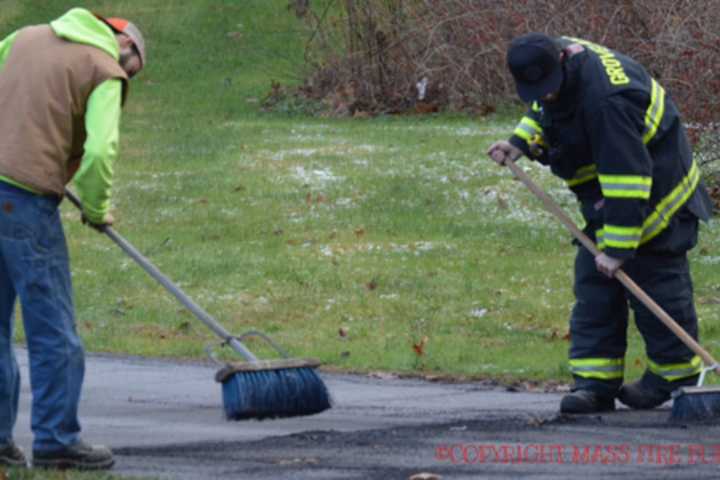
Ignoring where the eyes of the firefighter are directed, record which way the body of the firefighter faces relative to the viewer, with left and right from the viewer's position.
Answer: facing the viewer and to the left of the viewer

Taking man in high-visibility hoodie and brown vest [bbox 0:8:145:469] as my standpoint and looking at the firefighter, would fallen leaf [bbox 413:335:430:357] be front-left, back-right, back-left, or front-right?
front-left

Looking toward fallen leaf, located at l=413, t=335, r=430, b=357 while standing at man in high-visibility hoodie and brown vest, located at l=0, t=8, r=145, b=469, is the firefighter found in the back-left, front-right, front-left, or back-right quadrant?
front-right

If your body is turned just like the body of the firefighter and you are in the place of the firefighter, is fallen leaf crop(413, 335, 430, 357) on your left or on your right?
on your right

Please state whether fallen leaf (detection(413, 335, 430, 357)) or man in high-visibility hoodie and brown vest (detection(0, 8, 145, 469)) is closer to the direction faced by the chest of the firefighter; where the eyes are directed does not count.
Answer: the man in high-visibility hoodie and brown vest

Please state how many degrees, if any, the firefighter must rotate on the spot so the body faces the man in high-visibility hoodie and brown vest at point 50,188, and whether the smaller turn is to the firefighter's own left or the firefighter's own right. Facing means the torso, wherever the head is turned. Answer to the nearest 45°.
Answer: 0° — they already face them
